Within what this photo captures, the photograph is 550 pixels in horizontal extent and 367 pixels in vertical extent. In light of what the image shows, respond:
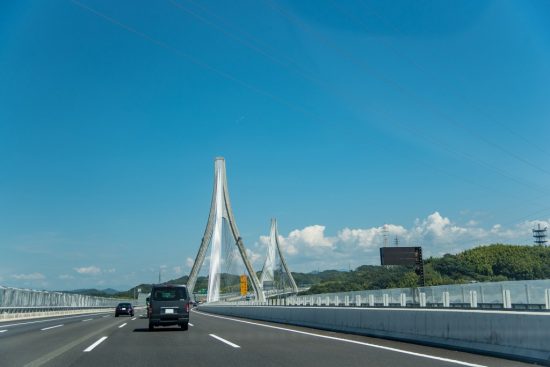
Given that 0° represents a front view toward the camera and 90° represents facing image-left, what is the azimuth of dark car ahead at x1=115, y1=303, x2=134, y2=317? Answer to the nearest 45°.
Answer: approximately 180°

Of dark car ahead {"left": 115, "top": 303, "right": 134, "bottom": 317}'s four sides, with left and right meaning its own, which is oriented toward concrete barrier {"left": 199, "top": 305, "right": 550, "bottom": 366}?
back

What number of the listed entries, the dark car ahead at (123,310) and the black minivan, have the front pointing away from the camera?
2

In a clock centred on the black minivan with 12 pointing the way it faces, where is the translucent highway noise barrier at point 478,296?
The translucent highway noise barrier is roughly at 2 o'clock from the black minivan.

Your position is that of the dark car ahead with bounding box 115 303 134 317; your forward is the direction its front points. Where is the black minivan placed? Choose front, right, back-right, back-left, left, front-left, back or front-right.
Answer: back

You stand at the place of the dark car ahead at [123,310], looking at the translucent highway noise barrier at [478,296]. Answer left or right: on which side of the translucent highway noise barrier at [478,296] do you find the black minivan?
right

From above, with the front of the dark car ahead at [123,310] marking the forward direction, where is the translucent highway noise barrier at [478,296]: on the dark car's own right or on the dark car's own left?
on the dark car's own right

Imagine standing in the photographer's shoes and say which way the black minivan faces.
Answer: facing away from the viewer

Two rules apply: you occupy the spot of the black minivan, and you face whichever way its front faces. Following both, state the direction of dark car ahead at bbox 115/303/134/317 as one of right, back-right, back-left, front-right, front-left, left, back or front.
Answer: front
